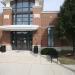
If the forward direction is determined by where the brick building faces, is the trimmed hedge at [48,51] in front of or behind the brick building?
in front

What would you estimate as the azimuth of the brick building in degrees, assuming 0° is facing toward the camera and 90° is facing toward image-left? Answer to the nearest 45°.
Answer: approximately 0°
